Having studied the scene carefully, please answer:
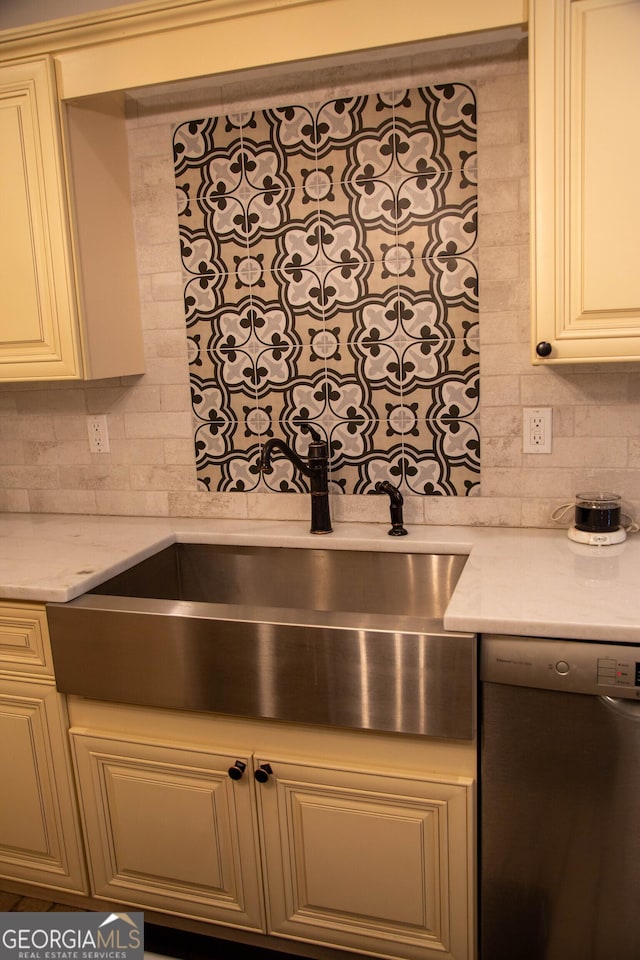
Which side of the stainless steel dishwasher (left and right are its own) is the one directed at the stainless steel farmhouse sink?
right

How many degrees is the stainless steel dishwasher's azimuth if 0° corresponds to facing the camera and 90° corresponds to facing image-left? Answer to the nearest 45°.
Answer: approximately 0°

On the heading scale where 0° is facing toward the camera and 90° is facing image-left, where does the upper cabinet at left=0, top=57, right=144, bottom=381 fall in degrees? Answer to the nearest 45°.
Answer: approximately 45°

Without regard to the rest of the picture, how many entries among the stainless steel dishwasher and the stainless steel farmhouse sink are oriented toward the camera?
2

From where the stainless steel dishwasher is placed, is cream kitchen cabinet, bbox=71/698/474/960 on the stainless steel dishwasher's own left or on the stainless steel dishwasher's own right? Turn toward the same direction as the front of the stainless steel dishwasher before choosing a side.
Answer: on the stainless steel dishwasher's own right

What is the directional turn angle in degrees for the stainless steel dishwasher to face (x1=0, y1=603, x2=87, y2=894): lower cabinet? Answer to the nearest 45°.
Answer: approximately 90° to its right

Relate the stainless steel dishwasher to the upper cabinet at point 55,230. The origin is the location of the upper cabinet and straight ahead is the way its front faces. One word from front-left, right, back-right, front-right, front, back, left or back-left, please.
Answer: left
